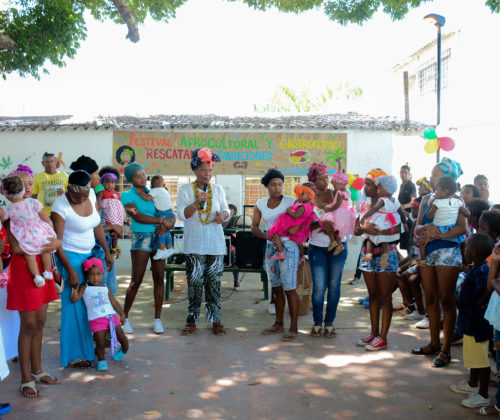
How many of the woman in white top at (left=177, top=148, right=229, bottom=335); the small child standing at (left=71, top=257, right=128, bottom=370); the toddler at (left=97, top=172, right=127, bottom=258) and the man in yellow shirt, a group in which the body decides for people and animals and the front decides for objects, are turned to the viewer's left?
0

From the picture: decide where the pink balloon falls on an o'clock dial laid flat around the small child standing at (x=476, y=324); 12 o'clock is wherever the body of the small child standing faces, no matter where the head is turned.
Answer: The pink balloon is roughly at 3 o'clock from the small child standing.

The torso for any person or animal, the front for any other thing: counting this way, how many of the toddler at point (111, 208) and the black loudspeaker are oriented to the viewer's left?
0

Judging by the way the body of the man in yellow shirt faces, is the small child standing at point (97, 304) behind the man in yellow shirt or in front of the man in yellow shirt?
in front

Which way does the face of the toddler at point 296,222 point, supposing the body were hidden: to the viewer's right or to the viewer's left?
to the viewer's left

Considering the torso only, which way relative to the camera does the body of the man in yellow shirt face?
toward the camera

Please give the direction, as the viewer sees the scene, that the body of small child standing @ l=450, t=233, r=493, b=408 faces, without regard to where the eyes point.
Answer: to the viewer's left

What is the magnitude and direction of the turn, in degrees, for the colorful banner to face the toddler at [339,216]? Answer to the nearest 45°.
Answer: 0° — it already faces them

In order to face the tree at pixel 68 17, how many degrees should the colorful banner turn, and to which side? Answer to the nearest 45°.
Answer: approximately 90° to its right

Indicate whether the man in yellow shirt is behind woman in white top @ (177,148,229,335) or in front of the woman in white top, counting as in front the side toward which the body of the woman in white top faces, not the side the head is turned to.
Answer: behind

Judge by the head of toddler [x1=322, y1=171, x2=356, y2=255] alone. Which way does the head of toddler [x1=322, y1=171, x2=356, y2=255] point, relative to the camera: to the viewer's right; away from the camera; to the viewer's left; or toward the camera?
toward the camera

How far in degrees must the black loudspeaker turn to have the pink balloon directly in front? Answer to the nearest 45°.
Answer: approximately 90° to its left

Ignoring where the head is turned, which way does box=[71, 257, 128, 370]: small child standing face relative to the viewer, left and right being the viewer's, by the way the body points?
facing the viewer
